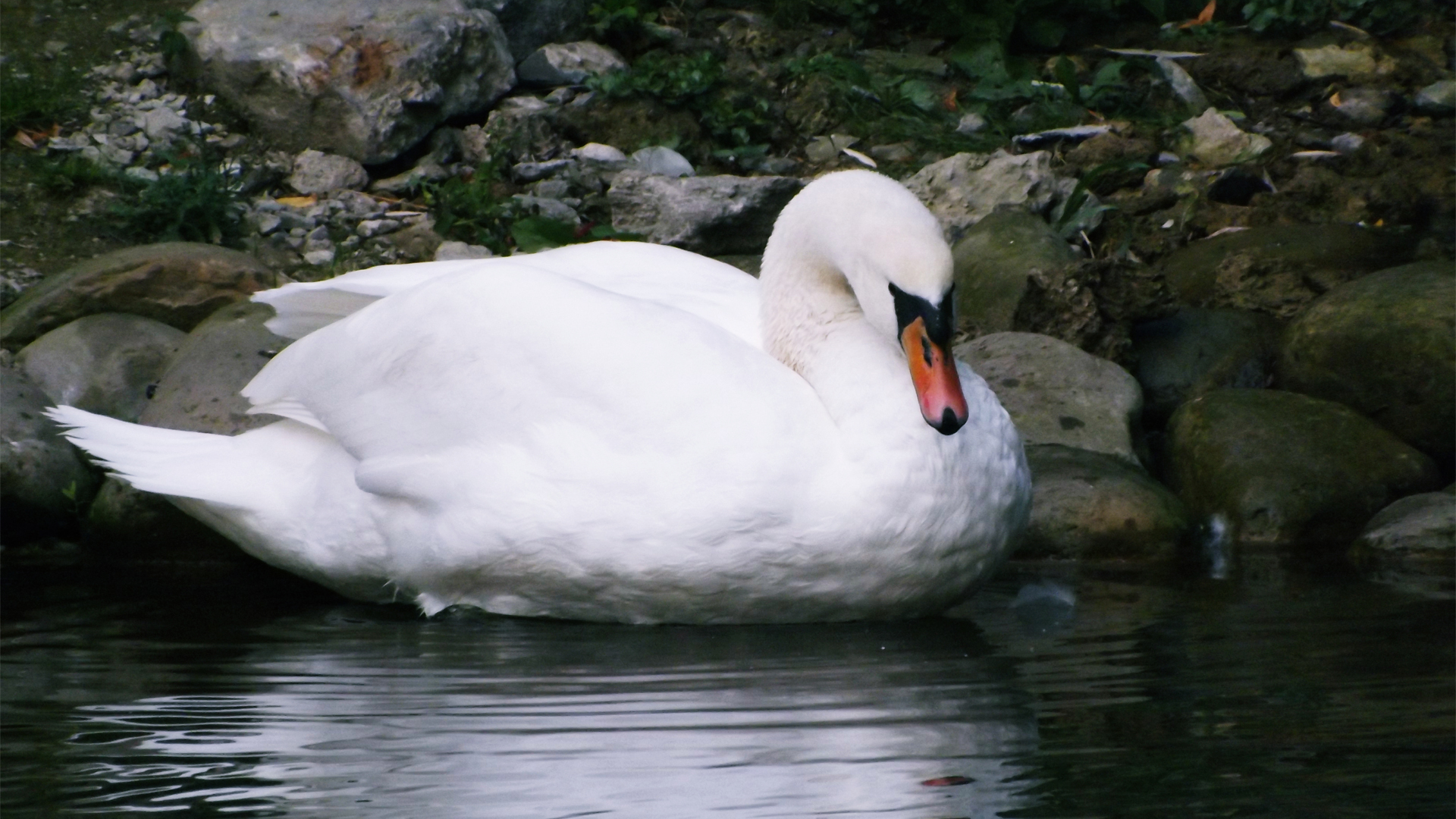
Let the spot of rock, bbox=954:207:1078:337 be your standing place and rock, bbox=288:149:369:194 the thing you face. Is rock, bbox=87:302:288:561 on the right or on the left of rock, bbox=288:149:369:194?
left

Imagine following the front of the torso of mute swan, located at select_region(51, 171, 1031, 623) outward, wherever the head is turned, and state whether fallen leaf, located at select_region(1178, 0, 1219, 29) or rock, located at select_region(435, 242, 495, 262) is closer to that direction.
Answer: the fallen leaf

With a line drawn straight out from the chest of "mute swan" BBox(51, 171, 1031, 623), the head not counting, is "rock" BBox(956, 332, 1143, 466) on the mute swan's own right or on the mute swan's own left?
on the mute swan's own left

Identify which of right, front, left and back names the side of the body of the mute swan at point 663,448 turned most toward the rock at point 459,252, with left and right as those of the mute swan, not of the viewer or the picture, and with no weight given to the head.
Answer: left

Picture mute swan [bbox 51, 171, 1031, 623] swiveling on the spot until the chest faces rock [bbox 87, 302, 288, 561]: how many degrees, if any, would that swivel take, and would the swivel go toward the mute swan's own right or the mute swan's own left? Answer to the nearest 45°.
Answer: approximately 135° to the mute swan's own left

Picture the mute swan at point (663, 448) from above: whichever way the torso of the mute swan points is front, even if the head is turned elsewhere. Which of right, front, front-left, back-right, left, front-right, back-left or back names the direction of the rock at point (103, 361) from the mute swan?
back-left

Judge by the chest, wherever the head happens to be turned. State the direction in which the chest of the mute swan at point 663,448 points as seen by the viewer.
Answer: to the viewer's right
